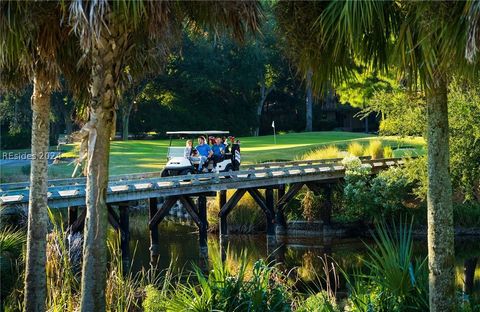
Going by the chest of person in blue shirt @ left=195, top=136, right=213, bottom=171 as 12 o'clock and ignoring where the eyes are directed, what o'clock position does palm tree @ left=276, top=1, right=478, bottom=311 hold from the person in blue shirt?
The palm tree is roughly at 10 o'clock from the person in blue shirt.

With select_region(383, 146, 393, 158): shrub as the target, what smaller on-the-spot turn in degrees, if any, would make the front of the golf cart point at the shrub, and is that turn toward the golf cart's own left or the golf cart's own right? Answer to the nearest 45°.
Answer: approximately 180°

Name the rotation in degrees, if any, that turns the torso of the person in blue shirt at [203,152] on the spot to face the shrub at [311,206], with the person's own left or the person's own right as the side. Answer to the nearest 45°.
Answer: approximately 180°

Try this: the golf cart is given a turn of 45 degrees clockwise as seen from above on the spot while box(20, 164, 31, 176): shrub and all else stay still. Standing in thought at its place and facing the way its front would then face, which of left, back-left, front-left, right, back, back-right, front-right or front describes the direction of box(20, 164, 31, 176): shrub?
front-right

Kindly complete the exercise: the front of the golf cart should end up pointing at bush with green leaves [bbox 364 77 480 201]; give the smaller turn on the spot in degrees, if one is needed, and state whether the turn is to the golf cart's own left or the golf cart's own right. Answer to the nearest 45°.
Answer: approximately 180°

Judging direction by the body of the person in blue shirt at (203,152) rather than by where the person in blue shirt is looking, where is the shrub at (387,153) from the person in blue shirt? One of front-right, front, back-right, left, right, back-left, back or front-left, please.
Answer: back

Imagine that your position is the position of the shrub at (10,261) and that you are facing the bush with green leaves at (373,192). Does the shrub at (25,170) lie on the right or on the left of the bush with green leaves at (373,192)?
left

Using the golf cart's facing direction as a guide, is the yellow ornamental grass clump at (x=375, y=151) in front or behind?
behind

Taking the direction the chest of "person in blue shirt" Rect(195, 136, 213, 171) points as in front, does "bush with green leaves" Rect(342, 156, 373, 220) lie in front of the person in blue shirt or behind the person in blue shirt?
behind

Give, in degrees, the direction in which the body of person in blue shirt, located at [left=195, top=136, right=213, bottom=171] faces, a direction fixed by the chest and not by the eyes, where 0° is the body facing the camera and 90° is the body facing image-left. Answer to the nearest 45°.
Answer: approximately 45°

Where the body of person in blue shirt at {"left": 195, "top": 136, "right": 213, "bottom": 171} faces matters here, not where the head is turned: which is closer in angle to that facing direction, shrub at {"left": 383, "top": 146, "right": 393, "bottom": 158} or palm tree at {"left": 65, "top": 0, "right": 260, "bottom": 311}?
the palm tree

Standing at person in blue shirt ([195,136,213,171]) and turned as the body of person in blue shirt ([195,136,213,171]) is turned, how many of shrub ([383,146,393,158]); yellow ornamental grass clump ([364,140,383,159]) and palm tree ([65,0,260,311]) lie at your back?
2
